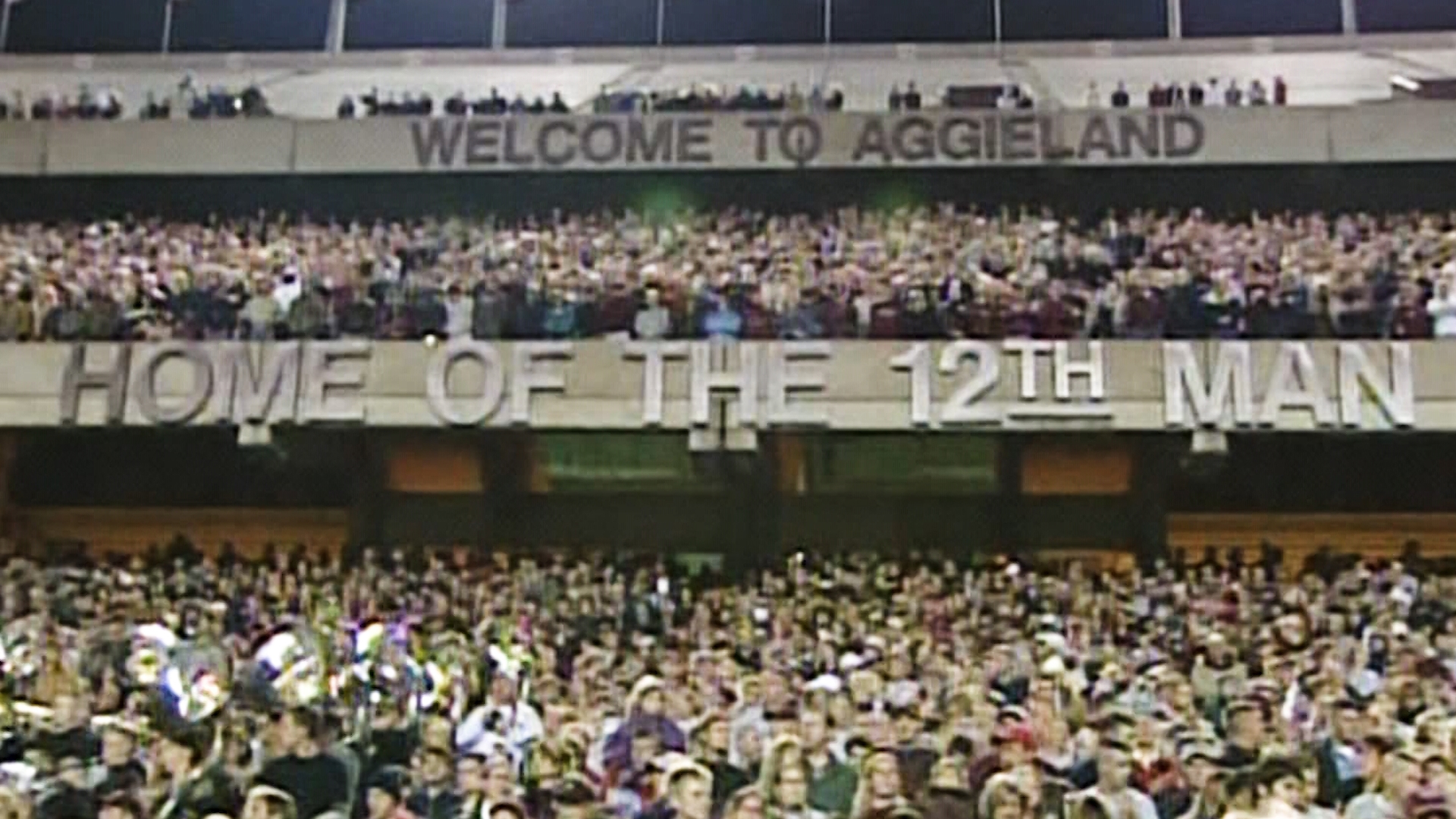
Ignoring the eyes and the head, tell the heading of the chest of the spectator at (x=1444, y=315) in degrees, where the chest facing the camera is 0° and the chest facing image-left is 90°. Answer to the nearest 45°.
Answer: approximately 0°

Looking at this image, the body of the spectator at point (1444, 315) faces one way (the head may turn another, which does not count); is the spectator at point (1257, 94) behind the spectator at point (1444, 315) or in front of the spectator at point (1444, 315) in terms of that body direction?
behind

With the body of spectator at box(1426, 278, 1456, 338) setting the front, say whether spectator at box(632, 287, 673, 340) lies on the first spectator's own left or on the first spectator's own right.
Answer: on the first spectator's own right

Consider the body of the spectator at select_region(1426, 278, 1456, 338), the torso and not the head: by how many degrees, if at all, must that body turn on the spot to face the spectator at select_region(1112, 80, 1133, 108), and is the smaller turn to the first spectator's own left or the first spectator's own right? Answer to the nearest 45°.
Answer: approximately 135° to the first spectator's own right
